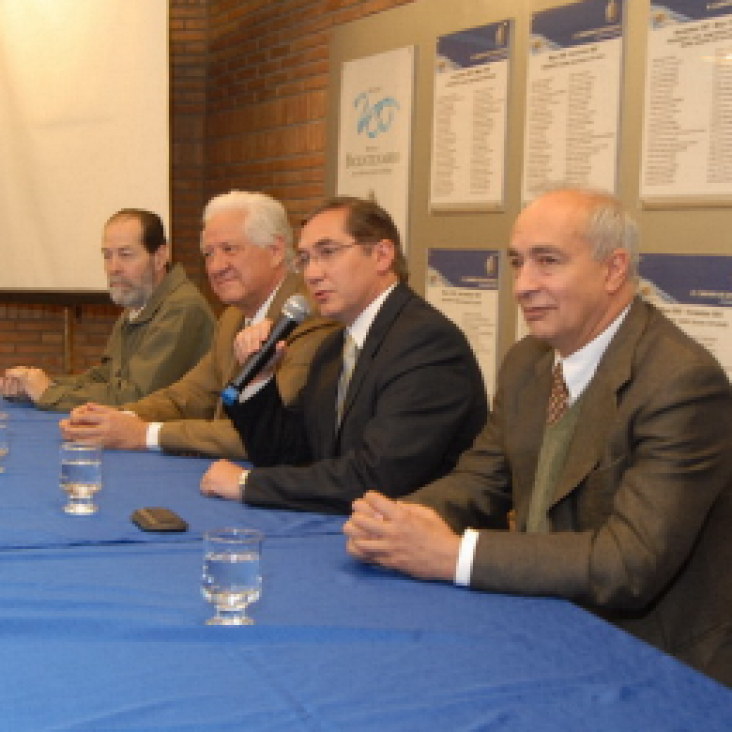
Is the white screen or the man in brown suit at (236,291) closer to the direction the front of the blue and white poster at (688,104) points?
the man in brown suit

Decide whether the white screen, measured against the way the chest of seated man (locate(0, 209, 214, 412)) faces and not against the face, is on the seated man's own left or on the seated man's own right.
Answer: on the seated man's own right

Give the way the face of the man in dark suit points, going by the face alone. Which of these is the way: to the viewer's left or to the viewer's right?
to the viewer's left

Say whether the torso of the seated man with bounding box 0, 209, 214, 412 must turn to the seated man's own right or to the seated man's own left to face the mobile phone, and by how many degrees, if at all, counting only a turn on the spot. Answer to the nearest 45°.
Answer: approximately 45° to the seated man's own left

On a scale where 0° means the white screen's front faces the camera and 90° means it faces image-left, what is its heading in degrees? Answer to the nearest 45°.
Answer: approximately 0°

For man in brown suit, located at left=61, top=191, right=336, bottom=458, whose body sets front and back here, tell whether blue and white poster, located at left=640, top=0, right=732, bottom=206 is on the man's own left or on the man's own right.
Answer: on the man's own left
